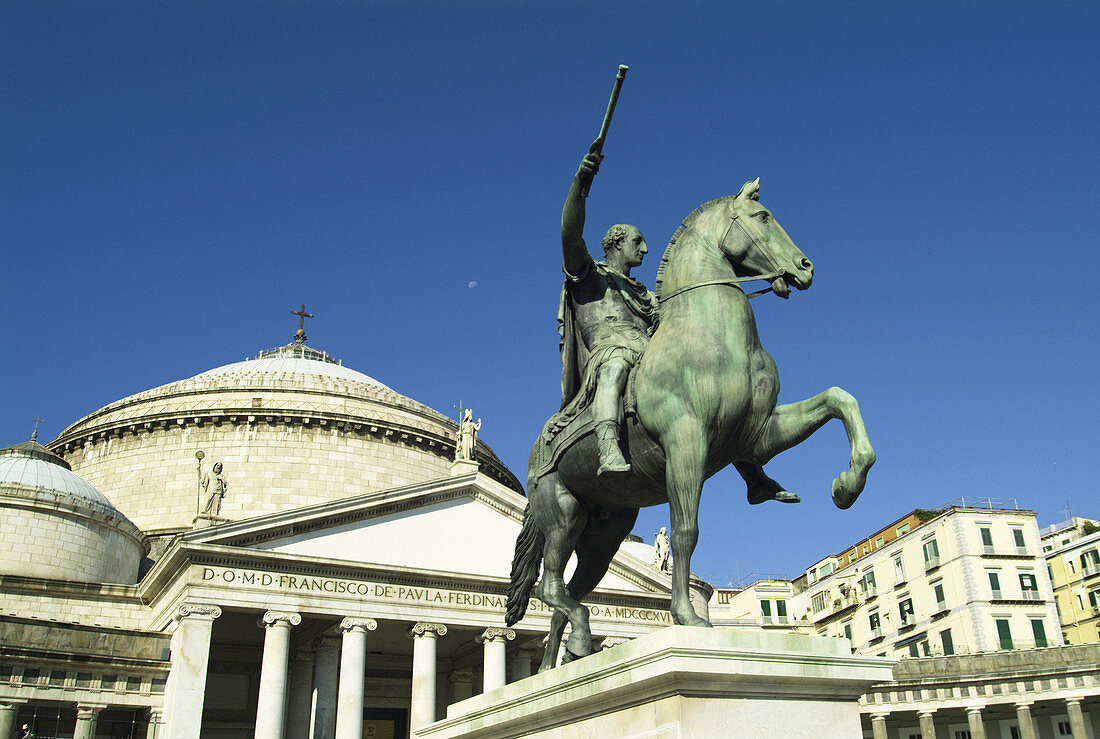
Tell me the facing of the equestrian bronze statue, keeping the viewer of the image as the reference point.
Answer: facing the viewer and to the right of the viewer

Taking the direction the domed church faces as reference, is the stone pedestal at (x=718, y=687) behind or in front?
in front

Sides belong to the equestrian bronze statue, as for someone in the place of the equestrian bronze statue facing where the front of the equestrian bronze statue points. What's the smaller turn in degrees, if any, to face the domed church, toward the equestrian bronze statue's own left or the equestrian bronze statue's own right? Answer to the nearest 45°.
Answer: approximately 180°

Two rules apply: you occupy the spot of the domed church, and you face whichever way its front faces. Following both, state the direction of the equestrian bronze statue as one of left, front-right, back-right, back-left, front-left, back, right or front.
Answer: front-right

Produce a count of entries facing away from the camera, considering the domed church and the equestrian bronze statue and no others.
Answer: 0
